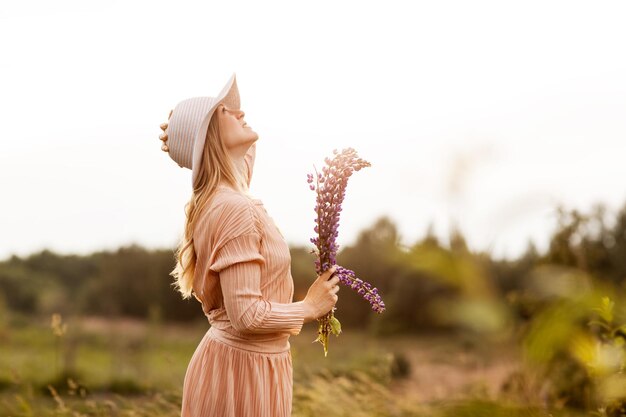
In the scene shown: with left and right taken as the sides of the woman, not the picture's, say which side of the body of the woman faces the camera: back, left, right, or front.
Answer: right

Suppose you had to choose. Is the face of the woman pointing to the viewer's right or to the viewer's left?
to the viewer's right
